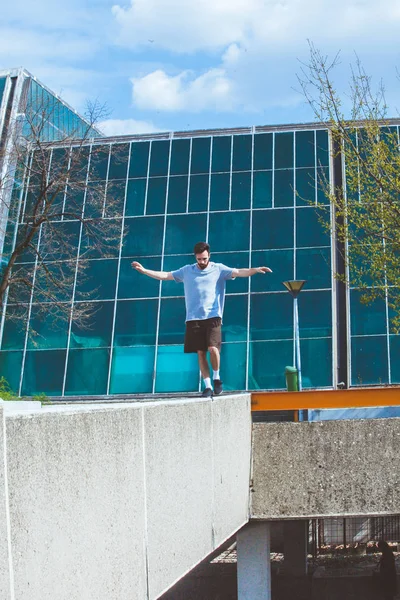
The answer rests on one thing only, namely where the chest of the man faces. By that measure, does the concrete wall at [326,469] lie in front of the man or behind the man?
behind

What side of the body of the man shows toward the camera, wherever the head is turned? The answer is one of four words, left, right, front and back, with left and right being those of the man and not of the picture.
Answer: front
